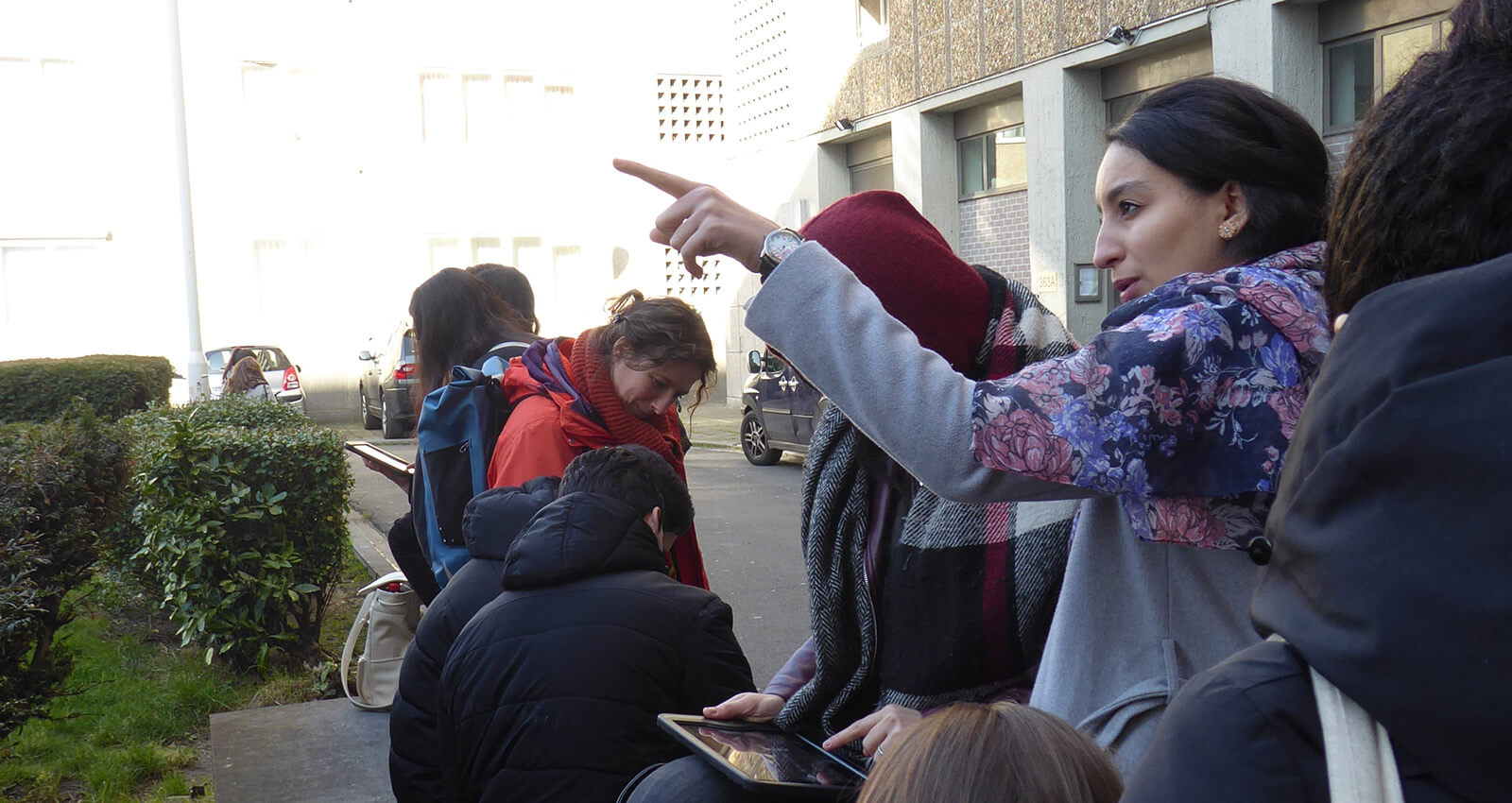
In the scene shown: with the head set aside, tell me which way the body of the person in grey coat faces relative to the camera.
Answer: to the viewer's left

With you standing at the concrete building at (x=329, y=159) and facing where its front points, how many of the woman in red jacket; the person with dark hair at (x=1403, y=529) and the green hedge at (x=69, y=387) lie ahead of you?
3

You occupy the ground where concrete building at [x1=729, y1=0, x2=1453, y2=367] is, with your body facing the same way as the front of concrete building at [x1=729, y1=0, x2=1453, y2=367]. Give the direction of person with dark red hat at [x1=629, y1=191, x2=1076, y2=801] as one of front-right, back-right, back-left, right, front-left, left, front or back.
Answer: front-left

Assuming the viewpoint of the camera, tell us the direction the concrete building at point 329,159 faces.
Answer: facing the viewer

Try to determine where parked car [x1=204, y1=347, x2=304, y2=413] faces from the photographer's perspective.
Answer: facing away from the viewer and to the left of the viewer

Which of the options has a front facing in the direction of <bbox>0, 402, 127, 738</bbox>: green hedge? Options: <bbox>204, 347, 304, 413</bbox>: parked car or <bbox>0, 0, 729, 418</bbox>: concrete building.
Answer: the concrete building

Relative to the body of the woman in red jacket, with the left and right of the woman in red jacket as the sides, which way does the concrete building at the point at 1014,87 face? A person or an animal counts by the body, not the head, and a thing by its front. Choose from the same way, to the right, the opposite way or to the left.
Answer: to the right

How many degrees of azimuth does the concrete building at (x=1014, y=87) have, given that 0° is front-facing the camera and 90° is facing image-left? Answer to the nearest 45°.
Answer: approximately 45°

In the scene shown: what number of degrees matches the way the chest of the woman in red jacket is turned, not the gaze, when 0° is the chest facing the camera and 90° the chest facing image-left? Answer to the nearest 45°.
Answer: approximately 315°

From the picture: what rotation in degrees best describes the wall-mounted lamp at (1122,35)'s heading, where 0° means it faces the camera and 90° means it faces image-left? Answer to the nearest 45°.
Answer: approximately 45°

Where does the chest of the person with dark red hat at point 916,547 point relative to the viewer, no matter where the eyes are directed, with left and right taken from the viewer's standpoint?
facing the viewer and to the left of the viewer

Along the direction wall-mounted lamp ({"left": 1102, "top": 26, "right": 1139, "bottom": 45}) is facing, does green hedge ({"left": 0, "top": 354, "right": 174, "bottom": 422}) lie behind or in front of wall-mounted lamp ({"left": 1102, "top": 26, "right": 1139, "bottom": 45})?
in front

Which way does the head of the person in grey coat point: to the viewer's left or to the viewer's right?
to the viewer's left
